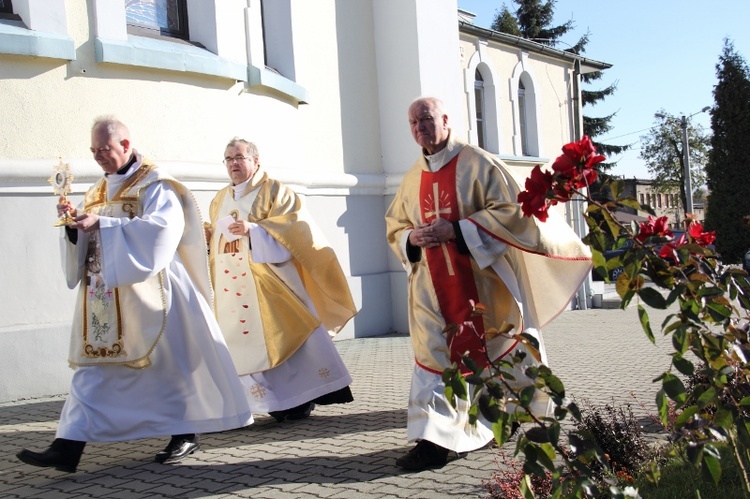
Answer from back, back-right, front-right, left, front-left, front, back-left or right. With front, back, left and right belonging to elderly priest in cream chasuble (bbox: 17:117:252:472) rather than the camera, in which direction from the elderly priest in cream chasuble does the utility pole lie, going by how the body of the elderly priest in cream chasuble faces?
back

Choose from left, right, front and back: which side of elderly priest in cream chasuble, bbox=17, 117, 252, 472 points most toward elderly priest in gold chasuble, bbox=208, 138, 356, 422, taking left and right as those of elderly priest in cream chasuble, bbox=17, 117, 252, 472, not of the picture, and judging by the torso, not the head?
back

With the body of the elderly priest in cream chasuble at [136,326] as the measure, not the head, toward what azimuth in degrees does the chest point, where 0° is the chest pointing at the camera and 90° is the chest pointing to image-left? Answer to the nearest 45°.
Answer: approximately 45°

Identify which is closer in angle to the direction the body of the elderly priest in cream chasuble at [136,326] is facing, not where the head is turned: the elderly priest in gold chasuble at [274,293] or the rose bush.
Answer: the rose bush

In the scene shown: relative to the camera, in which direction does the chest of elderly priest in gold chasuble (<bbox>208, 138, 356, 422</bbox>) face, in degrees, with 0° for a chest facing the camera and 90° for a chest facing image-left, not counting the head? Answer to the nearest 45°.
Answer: approximately 45°

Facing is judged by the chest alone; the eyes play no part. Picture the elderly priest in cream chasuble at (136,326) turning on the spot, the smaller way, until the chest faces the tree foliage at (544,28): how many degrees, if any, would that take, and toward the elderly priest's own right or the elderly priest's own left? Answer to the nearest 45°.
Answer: approximately 180°

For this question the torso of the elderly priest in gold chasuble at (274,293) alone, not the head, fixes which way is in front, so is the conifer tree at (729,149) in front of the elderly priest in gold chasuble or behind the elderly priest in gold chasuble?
behind

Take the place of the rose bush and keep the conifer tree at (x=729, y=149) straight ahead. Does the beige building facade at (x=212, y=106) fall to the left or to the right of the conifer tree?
left

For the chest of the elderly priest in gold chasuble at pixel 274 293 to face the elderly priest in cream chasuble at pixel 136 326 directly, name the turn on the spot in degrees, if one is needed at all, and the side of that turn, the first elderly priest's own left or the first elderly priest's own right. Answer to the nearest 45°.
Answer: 0° — they already face them
